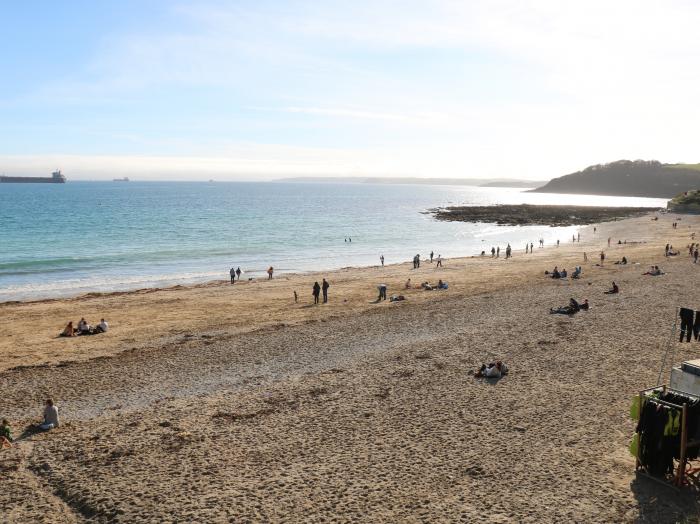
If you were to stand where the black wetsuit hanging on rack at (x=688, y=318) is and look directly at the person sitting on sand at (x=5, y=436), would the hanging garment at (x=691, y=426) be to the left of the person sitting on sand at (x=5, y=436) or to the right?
left

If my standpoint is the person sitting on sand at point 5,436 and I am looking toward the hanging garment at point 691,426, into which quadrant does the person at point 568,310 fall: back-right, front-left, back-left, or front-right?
front-left

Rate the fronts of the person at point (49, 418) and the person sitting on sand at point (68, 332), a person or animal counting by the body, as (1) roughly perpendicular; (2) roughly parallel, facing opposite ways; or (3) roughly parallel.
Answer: roughly parallel

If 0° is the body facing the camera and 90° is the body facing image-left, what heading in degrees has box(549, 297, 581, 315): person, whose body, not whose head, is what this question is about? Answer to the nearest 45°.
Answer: approximately 90°
